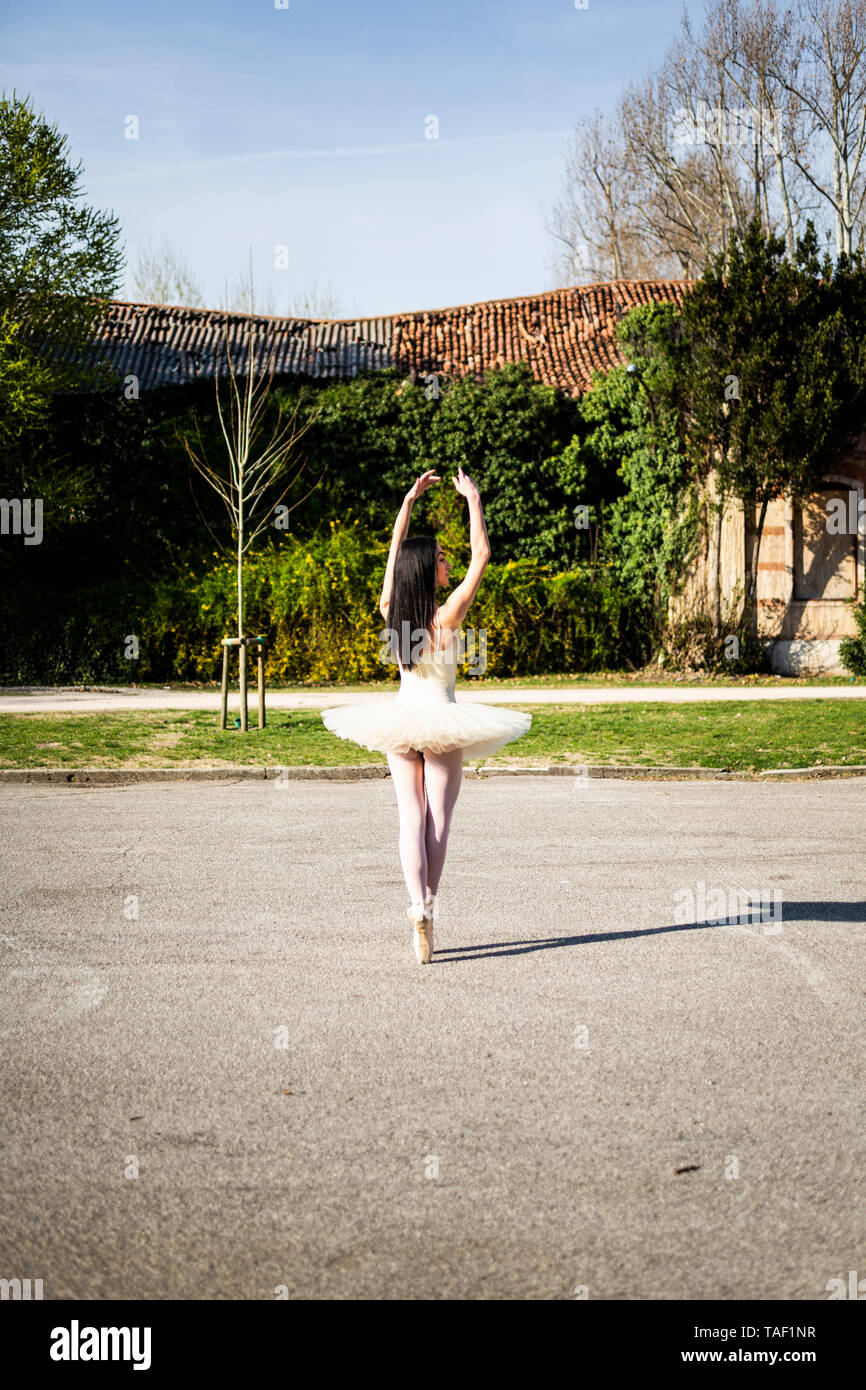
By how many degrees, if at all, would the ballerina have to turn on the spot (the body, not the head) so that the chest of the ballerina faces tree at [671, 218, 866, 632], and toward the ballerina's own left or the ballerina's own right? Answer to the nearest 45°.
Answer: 0° — they already face it

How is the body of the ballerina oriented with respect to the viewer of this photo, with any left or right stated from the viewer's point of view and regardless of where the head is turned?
facing away from the viewer

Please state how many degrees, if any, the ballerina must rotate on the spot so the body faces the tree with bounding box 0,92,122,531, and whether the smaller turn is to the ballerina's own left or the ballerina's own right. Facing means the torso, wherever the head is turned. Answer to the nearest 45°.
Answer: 0° — they already face it
